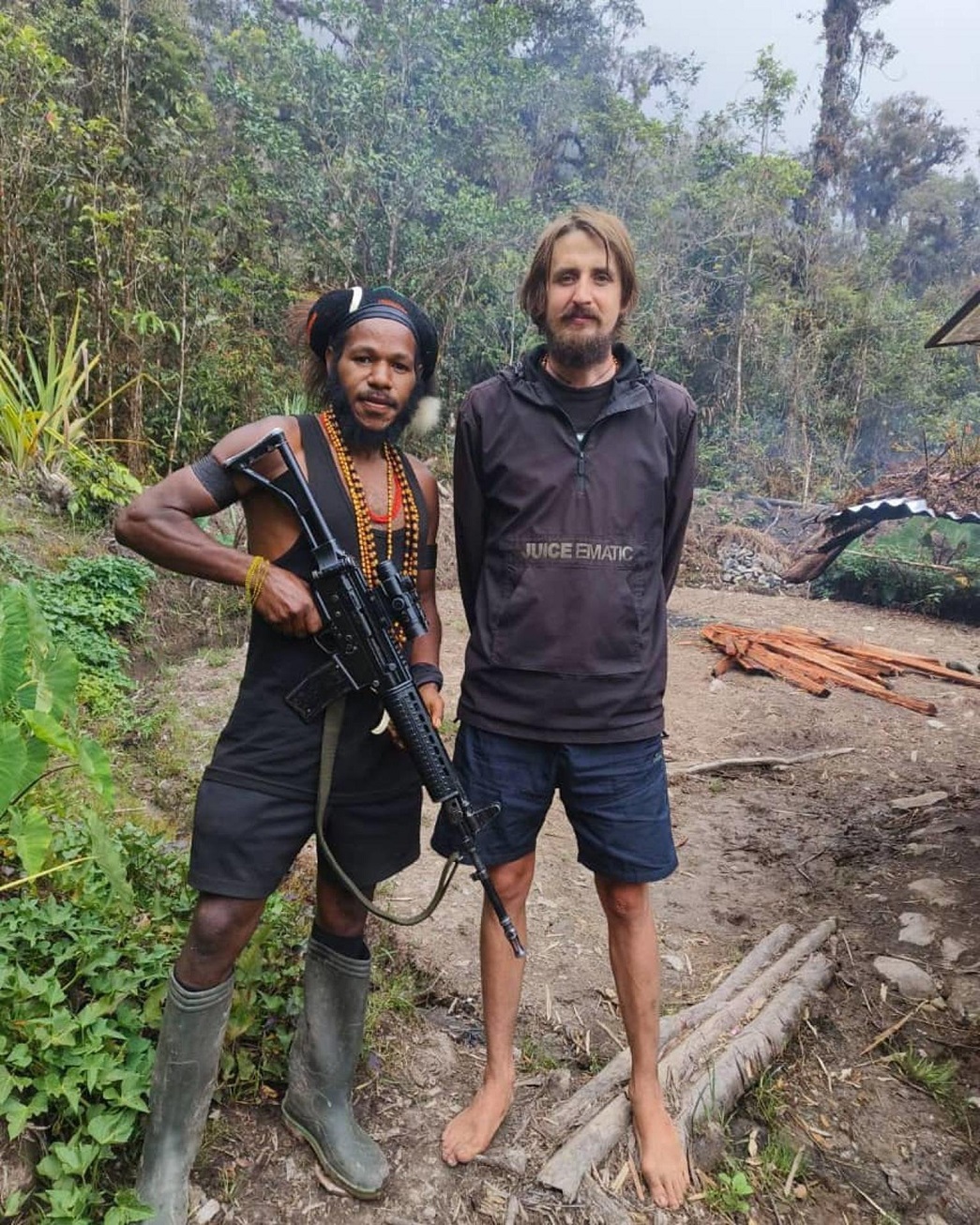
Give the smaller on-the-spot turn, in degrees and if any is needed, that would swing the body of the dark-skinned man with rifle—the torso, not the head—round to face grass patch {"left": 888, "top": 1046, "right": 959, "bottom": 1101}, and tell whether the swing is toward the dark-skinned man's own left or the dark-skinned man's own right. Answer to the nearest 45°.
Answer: approximately 45° to the dark-skinned man's own left

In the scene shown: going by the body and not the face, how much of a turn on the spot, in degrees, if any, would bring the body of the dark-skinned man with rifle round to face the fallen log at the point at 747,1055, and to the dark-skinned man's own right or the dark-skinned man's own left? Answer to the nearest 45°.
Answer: approximately 45° to the dark-skinned man's own left

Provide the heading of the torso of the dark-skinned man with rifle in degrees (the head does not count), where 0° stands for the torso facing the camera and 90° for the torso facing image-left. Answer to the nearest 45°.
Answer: approximately 315°

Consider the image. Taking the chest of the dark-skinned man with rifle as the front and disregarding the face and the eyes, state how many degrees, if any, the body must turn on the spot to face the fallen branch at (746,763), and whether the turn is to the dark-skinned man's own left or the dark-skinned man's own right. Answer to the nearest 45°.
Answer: approximately 90° to the dark-skinned man's own left

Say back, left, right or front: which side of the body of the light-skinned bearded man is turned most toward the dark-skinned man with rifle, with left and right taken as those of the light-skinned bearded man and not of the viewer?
right

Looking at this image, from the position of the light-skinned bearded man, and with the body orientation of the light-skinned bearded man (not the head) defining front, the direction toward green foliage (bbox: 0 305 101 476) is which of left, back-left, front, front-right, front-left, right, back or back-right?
back-right

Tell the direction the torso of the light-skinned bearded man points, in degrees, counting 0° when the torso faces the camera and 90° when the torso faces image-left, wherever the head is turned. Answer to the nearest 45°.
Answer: approximately 0°

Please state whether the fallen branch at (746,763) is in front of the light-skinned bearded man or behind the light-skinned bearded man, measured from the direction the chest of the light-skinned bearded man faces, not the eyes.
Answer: behind
